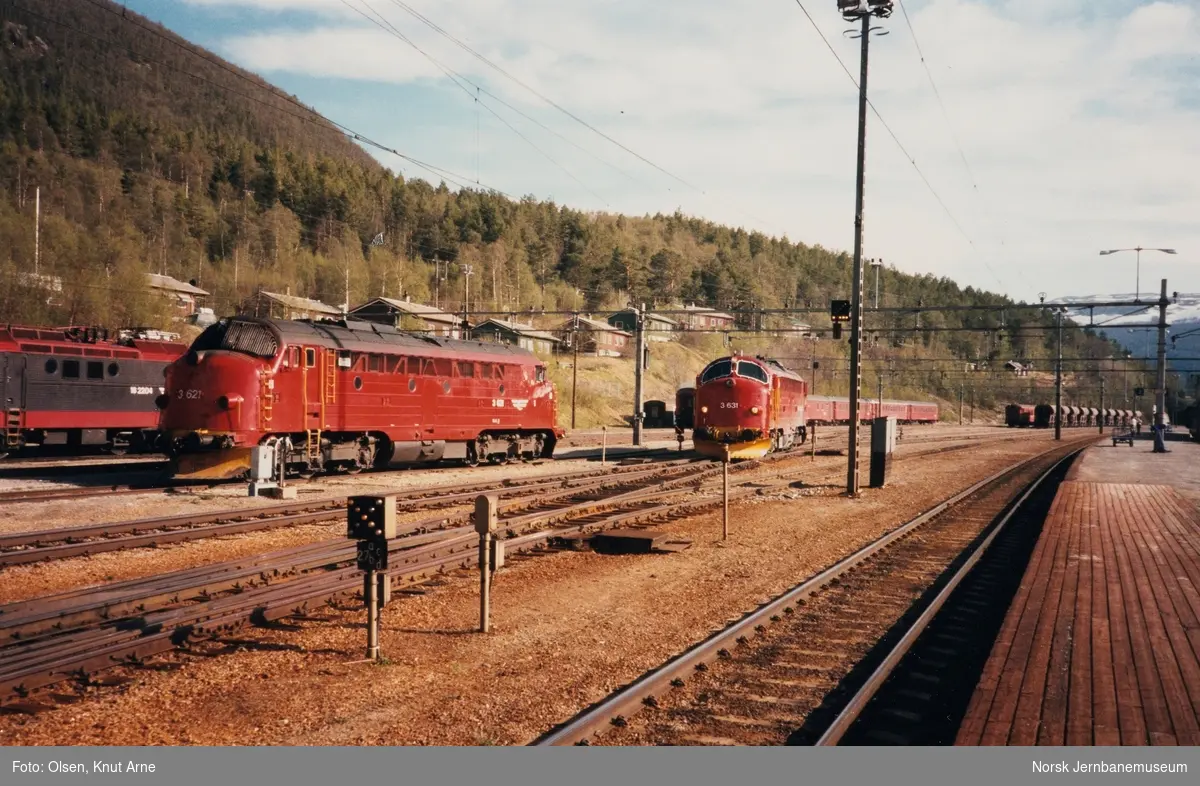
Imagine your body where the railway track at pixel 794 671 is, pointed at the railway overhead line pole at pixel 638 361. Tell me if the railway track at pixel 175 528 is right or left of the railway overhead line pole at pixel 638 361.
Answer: left

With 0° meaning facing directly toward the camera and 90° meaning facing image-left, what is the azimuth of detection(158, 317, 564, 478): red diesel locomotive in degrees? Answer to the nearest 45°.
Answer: approximately 45°

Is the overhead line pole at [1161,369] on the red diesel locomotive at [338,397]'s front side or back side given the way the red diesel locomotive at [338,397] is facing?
on the back side

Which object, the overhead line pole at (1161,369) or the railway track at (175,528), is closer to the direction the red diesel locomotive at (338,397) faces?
the railway track

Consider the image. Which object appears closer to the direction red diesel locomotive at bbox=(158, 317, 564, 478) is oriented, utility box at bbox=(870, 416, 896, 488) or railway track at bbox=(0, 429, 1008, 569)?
the railway track

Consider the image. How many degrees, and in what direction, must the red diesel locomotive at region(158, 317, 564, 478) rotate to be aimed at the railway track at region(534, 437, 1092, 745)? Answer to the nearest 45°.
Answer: approximately 45° to its left

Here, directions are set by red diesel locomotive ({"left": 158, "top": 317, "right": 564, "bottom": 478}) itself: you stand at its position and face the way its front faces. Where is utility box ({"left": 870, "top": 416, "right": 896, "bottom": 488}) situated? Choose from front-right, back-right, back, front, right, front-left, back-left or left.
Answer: back-left

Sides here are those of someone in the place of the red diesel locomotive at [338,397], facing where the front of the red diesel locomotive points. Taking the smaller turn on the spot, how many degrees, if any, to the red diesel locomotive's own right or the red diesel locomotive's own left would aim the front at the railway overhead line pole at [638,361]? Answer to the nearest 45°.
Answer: approximately 180°

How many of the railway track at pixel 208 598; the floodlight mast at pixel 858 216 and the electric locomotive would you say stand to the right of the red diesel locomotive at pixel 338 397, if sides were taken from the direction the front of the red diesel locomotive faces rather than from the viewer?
1
